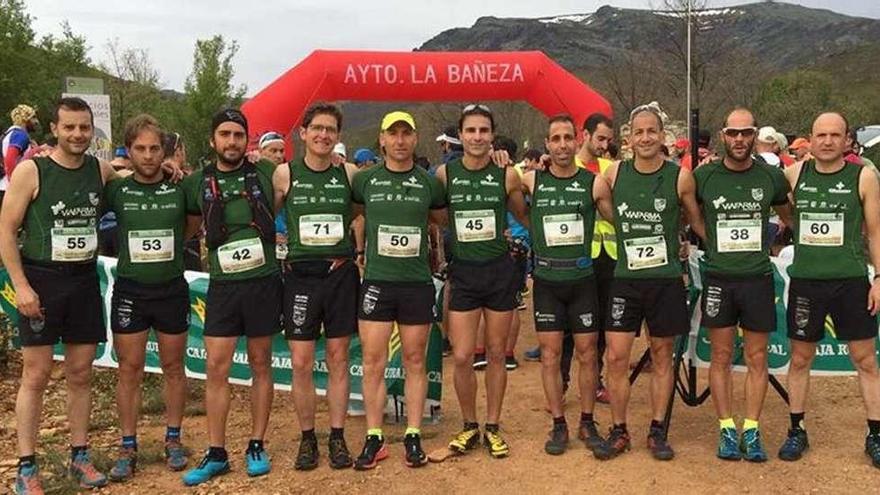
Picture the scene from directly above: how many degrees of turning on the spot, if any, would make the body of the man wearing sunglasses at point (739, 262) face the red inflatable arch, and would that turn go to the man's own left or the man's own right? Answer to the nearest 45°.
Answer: approximately 135° to the man's own right

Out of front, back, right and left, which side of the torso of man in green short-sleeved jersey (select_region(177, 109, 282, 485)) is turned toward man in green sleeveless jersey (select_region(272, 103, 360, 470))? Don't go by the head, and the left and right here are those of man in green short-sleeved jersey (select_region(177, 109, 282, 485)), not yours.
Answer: left

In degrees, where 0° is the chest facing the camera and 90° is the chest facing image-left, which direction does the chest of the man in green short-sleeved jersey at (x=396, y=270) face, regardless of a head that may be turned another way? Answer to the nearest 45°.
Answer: approximately 0°

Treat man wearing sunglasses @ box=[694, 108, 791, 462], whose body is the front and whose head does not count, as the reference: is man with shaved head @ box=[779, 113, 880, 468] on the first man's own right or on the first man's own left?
on the first man's own left

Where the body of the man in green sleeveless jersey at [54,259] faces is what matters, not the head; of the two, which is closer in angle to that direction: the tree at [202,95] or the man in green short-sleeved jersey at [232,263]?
the man in green short-sleeved jersey

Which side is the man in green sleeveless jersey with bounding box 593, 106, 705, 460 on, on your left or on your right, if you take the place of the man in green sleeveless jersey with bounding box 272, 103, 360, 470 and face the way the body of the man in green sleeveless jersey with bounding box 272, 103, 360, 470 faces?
on your left

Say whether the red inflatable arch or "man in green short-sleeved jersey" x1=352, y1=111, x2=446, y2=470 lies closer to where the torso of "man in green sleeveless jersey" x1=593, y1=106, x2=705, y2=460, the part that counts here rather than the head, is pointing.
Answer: the man in green short-sleeved jersey

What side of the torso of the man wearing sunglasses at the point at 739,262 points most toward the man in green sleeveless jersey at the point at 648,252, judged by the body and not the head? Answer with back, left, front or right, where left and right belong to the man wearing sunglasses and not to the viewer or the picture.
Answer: right

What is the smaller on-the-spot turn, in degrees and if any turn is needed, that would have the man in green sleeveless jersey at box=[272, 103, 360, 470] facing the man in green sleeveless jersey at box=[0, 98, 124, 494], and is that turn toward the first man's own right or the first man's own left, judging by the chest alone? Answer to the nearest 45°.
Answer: approximately 90° to the first man's own right
